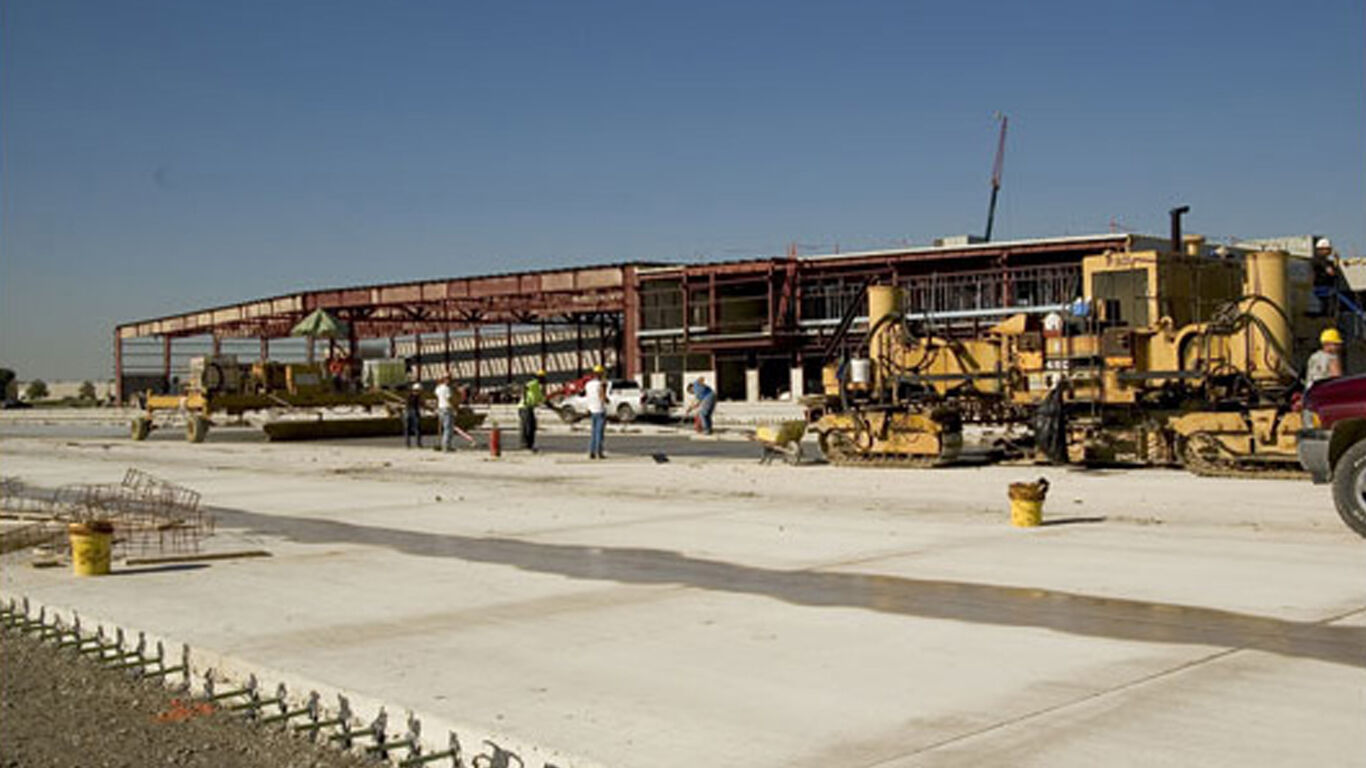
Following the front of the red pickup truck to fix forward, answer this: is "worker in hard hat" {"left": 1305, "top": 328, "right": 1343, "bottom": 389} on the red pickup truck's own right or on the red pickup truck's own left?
on the red pickup truck's own right

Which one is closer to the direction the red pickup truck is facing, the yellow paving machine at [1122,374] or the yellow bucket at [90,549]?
the yellow bucket

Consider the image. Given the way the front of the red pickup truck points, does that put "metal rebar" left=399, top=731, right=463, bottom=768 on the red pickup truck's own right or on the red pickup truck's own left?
on the red pickup truck's own left

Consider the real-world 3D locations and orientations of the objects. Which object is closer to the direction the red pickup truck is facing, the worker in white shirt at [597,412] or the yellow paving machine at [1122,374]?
the worker in white shirt

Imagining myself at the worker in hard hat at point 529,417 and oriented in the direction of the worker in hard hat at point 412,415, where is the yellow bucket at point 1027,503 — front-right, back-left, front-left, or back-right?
back-left

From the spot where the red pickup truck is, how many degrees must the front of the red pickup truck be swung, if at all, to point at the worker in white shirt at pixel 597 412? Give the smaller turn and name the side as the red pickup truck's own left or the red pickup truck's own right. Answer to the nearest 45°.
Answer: approximately 45° to the red pickup truck's own right

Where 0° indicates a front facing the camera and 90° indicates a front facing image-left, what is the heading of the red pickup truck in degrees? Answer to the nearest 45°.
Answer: approximately 90°

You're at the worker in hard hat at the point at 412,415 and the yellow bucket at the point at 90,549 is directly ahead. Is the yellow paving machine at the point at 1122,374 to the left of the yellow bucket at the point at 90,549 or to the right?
left
